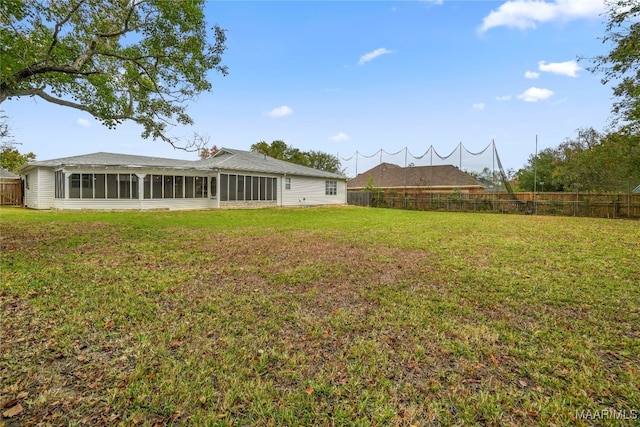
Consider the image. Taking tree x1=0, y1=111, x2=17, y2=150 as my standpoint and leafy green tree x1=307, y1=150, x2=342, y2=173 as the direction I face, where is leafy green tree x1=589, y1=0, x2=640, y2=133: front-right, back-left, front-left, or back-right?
front-right

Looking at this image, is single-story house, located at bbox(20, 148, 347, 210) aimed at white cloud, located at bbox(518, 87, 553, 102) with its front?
no

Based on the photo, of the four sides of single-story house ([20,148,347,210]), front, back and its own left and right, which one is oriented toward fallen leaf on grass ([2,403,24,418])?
back

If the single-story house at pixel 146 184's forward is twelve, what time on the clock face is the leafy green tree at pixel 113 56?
The leafy green tree is roughly at 6 o'clock from the single-story house.

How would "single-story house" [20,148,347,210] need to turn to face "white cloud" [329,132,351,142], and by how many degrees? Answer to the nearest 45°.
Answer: approximately 45° to its right

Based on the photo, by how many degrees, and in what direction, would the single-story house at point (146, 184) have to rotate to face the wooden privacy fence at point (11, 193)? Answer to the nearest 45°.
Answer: approximately 45° to its left

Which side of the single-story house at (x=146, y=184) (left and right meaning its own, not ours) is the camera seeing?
back

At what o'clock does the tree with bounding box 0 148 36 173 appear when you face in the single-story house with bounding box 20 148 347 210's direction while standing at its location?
The tree is roughly at 11 o'clock from the single-story house.

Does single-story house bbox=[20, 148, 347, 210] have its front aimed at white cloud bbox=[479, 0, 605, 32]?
no

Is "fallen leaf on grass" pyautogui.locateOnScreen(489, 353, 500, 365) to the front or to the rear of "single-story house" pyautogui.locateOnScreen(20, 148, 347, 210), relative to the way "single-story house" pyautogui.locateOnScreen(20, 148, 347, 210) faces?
to the rear

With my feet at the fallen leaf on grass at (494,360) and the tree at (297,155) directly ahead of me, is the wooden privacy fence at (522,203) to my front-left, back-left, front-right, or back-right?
front-right

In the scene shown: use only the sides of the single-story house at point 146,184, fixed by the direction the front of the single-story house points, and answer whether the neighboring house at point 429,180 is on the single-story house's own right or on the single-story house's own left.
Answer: on the single-story house's own right
